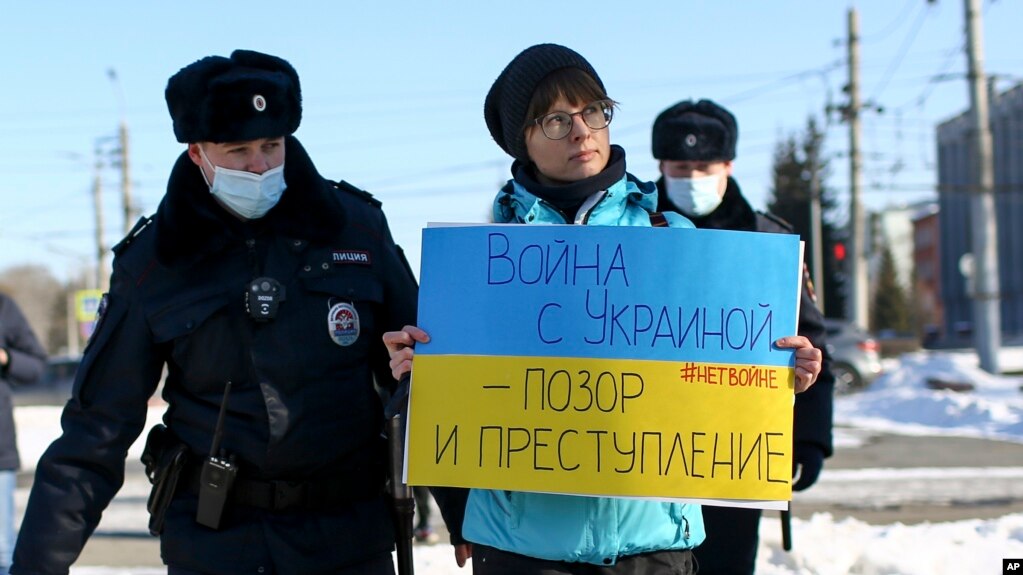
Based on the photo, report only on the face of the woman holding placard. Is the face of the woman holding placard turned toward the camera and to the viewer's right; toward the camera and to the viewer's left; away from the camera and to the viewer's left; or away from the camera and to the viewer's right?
toward the camera and to the viewer's right

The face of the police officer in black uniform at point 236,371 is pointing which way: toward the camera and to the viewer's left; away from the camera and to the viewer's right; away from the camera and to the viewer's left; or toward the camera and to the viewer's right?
toward the camera and to the viewer's right

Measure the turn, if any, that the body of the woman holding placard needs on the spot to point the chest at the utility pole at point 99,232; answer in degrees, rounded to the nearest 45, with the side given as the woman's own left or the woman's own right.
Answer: approximately 135° to the woman's own right

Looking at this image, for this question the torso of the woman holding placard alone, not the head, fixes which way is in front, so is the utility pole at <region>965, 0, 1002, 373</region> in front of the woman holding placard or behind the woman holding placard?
behind

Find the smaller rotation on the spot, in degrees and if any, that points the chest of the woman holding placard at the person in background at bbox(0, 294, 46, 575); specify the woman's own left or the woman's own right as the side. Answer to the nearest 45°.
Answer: approximately 135° to the woman's own right

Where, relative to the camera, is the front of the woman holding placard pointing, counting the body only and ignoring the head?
toward the camera

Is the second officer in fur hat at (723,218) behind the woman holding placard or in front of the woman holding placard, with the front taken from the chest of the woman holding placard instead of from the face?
behind
